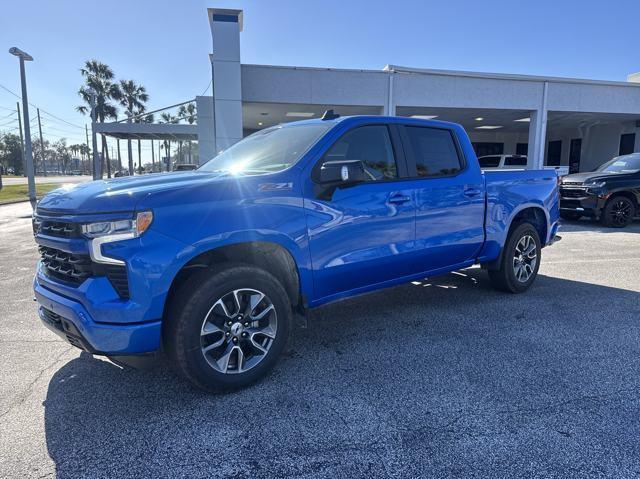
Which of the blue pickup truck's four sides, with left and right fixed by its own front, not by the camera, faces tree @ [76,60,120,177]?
right

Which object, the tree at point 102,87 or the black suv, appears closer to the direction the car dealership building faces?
the black suv

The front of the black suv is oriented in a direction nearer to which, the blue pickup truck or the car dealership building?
the blue pickup truck

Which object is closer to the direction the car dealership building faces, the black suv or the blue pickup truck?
the blue pickup truck

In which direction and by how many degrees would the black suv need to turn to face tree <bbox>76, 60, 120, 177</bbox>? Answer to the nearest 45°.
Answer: approximately 45° to its right

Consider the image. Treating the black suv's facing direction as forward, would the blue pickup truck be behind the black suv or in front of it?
in front

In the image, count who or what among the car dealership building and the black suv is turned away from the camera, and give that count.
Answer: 0

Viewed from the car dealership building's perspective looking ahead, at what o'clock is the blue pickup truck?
The blue pickup truck is roughly at 12 o'clock from the car dealership building.

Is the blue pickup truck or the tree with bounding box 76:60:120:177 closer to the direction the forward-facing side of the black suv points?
the blue pickup truck

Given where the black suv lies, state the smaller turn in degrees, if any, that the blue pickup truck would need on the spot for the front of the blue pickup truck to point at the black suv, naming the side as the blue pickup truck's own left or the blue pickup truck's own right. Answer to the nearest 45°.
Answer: approximately 180°

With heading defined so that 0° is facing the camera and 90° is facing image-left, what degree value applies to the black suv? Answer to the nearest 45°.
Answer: approximately 45°

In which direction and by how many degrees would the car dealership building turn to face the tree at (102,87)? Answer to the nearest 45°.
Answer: approximately 135° to its right

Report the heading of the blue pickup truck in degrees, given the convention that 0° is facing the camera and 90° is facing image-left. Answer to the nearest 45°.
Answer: approximately 45°
